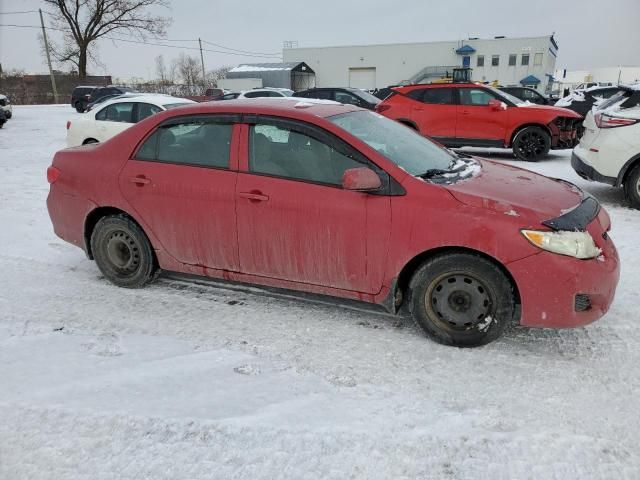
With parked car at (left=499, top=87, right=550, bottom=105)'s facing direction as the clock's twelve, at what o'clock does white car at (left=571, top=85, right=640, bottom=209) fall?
The white car is roughly at 3 o'clock from the parked car.

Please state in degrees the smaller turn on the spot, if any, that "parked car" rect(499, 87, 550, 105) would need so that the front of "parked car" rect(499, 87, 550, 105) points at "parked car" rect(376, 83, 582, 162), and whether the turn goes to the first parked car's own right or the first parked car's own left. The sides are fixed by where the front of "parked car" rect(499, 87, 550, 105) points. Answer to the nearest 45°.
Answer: approximately 90° to the first parked car's own right

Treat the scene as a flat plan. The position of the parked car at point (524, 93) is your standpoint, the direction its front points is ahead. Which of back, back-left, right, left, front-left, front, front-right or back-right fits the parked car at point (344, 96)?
back-right

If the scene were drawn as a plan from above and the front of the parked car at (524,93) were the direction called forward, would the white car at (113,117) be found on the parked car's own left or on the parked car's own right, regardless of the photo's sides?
on the parked car's own right

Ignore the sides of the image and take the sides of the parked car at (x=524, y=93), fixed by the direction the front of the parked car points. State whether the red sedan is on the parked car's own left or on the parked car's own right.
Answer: on the parked car's own right

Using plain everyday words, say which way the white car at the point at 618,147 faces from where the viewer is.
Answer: facing away from the viewer and to the right of the viewer

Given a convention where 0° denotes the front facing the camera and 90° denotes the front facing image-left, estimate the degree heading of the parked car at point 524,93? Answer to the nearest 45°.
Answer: approximately 270°

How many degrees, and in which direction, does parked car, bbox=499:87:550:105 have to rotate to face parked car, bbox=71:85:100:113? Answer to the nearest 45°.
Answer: approximately 180°
